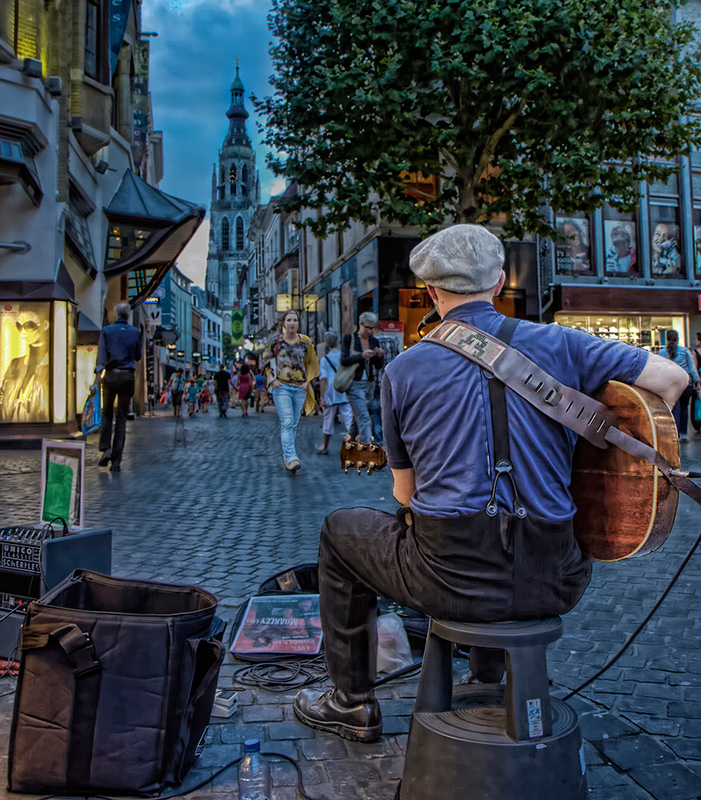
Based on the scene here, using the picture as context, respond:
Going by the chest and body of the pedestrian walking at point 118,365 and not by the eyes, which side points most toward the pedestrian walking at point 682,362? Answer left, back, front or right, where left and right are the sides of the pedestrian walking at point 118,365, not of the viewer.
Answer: right

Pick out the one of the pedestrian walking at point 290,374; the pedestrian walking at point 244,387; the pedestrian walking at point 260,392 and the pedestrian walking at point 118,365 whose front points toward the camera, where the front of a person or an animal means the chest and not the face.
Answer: the pedestrian walking at point 290,374

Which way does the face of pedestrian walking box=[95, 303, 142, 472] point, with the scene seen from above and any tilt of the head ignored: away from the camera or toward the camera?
away from the camera

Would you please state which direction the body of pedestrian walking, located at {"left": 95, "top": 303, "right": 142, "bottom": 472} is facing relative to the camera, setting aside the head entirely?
away from the camera

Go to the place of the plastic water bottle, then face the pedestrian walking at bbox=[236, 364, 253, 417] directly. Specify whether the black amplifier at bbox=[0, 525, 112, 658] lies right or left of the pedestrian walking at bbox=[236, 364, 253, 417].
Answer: left
